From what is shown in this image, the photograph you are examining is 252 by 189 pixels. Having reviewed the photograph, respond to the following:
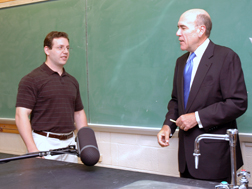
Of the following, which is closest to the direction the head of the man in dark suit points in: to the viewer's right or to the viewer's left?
to the viewer's left

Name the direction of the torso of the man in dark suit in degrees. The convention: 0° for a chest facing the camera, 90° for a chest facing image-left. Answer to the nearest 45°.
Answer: approximately 45°

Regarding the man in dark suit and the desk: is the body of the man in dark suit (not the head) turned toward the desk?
yes
